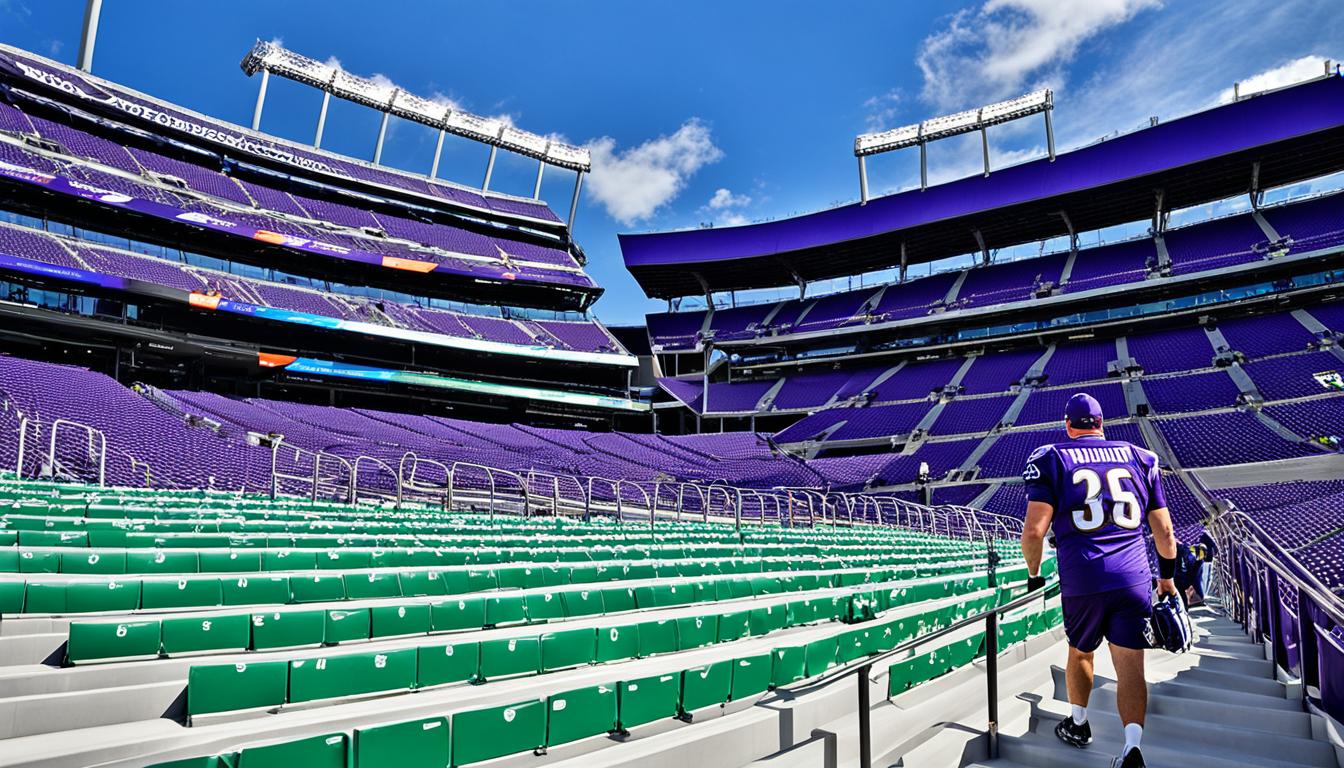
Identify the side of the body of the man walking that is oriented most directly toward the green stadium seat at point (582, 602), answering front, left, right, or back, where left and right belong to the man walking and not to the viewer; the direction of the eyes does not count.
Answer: left

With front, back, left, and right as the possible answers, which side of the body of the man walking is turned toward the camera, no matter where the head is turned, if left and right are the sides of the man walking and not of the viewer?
back

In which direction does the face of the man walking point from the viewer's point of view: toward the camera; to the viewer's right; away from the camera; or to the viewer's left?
away from the camera

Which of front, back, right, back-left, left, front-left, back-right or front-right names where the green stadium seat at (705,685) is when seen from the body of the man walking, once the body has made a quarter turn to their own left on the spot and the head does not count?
front
